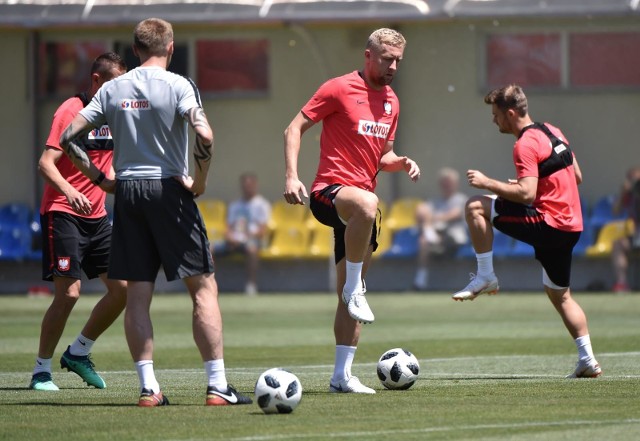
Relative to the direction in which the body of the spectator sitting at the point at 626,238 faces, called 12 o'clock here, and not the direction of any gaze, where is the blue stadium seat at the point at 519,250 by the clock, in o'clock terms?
The blue stadium seat is roughly at 3 o'clock from the spectator sitting.

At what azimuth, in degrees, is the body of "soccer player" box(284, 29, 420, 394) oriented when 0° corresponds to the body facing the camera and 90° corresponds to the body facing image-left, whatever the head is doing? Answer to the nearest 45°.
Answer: approximately 315°

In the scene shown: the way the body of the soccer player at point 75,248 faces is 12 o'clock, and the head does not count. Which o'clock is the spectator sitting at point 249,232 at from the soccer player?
The spectator sitting is roughly at 8 o'clock from the soccer player.

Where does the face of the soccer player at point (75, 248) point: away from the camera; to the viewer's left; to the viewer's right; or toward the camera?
to the viewer's right

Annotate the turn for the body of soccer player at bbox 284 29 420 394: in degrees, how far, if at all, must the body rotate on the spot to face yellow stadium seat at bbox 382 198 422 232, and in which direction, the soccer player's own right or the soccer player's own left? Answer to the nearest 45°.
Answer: approximately 135° to the soccer player's own left

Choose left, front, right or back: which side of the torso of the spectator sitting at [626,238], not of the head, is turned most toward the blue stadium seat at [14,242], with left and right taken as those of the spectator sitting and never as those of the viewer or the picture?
right

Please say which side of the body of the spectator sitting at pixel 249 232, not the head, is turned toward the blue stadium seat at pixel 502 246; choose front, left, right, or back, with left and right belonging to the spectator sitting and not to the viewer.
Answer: left

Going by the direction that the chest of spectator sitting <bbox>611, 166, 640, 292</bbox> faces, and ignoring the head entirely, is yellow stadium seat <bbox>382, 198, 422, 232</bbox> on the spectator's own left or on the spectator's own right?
on the spectator's own right

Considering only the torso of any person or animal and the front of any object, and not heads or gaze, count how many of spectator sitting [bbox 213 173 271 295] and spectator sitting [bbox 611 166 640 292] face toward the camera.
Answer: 2

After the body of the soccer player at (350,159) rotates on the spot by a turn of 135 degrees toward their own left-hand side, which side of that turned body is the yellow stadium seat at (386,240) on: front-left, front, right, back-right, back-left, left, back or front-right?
front
